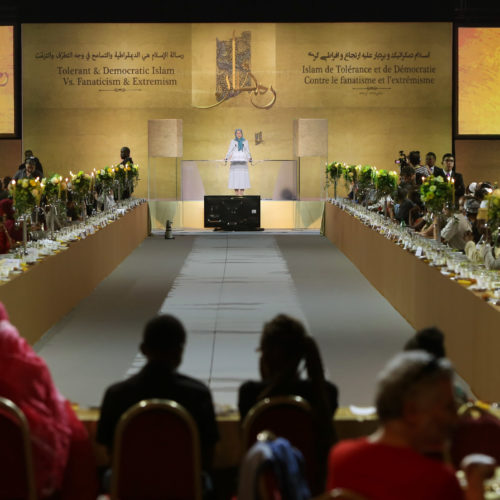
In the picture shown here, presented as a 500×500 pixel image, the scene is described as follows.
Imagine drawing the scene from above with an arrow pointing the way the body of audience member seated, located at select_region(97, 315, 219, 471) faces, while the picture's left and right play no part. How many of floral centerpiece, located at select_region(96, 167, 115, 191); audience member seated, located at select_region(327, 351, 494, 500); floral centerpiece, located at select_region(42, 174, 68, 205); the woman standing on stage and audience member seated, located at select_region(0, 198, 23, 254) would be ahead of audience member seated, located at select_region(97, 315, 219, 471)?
4

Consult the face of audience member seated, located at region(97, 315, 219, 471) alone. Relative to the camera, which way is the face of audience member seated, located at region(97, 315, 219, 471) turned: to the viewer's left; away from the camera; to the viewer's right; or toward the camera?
away from the camera

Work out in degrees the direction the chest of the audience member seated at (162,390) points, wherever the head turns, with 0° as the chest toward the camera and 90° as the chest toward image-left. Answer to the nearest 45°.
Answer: approximately 180°

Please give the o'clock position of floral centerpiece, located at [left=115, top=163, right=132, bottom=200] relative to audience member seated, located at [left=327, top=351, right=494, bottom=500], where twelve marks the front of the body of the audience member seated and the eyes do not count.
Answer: The floral centerpiece is roughly at 10 o'clock from the audience member seated.

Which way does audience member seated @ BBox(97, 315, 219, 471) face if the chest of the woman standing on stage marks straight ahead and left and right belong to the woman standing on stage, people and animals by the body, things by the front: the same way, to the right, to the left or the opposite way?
the opposite way

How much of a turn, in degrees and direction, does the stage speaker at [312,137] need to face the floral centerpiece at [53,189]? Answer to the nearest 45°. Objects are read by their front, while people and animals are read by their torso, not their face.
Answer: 0° — it already faces it

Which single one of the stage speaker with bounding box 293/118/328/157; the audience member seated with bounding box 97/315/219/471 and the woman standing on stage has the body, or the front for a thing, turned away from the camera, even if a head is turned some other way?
the audience member seated
